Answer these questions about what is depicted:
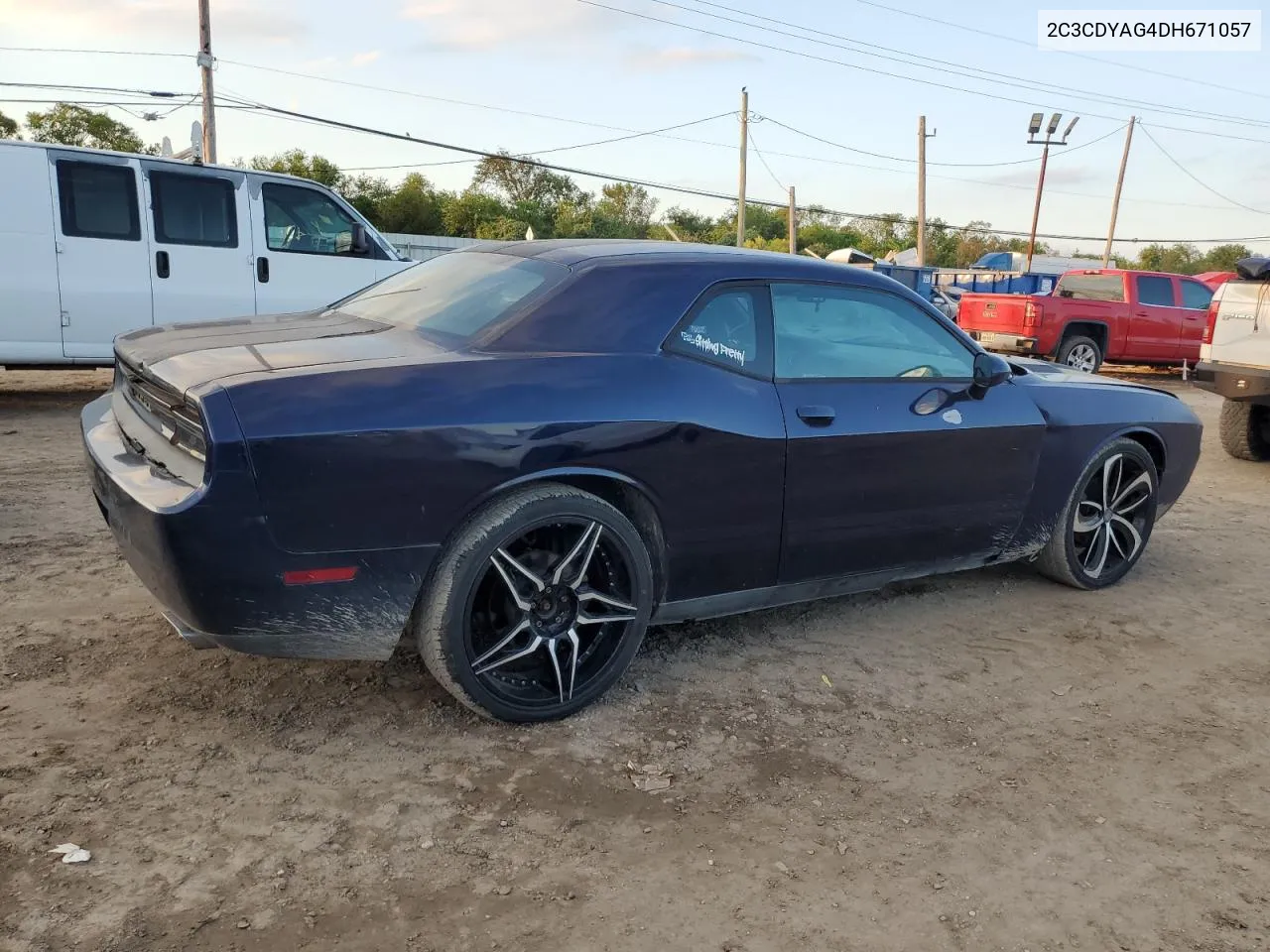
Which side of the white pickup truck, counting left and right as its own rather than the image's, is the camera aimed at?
back

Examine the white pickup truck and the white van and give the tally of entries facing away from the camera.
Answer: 1

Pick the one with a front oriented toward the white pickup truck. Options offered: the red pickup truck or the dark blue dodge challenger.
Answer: the dark blue dodge challenger

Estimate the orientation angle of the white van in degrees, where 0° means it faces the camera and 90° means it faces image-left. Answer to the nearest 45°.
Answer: approximately 270°

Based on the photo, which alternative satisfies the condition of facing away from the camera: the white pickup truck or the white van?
the white pickup truck

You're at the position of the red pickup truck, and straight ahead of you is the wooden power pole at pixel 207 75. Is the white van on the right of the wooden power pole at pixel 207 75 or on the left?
left

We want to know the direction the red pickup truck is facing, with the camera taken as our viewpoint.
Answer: facing away from the viewer and to the right of the viewer

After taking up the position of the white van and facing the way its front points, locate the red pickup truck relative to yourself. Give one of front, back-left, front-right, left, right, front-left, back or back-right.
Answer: front

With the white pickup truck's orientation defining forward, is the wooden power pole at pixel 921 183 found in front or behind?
in front

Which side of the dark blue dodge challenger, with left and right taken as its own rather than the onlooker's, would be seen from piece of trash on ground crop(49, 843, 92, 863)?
back

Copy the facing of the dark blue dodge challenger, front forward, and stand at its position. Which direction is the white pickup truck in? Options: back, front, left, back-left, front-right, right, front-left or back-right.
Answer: front

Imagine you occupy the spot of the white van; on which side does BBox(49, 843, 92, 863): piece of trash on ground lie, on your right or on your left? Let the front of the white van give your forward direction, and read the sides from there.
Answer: on your right

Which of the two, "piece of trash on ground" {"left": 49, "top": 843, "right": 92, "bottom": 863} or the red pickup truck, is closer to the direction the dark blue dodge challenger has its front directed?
the red pickup truck

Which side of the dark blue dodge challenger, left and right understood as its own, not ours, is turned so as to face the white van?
left

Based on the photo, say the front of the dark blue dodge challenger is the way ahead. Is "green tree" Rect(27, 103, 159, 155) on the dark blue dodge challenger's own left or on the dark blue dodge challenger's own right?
on the dark blue dodge challenger's own left

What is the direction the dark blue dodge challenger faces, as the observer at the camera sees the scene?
facing away from the viewer and to the right of the viewer

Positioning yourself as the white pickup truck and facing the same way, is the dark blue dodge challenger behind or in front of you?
behind
